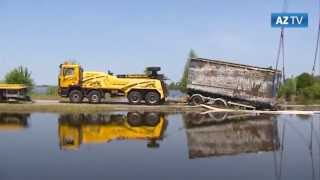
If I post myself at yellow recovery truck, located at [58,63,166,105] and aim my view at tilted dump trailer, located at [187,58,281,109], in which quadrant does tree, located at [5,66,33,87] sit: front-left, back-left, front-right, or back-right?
back-left

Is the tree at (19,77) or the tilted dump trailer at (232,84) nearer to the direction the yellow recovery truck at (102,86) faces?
the tree

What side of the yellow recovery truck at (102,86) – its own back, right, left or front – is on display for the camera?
left

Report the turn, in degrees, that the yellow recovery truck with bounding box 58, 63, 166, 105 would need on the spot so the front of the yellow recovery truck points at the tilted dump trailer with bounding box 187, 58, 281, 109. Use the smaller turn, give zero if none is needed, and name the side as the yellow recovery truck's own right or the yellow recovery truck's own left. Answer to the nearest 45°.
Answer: approximately 180°

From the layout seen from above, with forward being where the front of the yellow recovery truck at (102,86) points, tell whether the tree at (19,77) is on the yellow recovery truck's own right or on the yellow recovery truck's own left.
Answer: on the yellow recovery truck's own right
